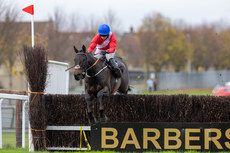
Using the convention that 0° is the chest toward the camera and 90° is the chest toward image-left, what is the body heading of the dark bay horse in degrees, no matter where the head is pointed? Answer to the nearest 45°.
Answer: approximately 45°

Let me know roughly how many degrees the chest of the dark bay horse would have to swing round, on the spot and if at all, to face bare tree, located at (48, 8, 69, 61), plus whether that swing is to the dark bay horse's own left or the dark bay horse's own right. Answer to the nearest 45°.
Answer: approximately 135° to the dark bay horse's own right
